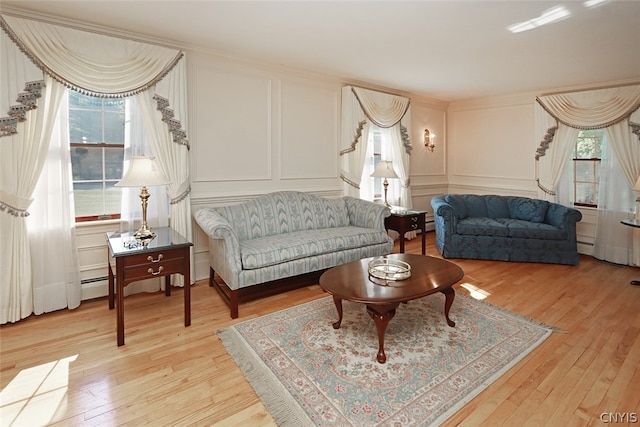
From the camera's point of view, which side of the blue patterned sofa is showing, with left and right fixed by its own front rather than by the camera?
front

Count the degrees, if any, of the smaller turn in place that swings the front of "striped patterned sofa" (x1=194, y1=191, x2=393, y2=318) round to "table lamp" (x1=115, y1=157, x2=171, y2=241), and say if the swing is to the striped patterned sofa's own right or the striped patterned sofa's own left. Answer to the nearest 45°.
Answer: approximately 90° to the striped patterned sofa's own right

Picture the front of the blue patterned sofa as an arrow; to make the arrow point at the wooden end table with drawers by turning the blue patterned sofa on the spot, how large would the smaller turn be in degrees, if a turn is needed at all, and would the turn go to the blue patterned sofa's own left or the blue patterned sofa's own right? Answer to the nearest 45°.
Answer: approximately 45° to the blue patterned sofa's own right

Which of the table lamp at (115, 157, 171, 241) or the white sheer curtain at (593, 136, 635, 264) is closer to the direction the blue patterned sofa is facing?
the table lamp

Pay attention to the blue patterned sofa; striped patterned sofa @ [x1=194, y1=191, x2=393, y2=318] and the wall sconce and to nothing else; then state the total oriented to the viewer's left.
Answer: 0

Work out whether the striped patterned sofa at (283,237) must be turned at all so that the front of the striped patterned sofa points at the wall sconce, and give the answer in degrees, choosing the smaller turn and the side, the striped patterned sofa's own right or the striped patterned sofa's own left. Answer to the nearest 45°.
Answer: approximately 90° to the striped patterned sofa's own left

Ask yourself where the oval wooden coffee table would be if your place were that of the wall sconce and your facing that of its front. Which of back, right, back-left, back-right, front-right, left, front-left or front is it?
front-right

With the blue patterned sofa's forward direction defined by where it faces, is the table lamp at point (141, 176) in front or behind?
in front

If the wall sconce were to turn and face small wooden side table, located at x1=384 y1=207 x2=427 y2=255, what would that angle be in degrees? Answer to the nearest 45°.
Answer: approximately 45° to its right

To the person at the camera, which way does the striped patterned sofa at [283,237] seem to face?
facing the viewer and to the right of the viewer

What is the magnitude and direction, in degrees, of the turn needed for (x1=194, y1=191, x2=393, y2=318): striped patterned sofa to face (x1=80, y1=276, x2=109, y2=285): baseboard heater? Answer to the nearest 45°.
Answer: approximately 135° to its right
